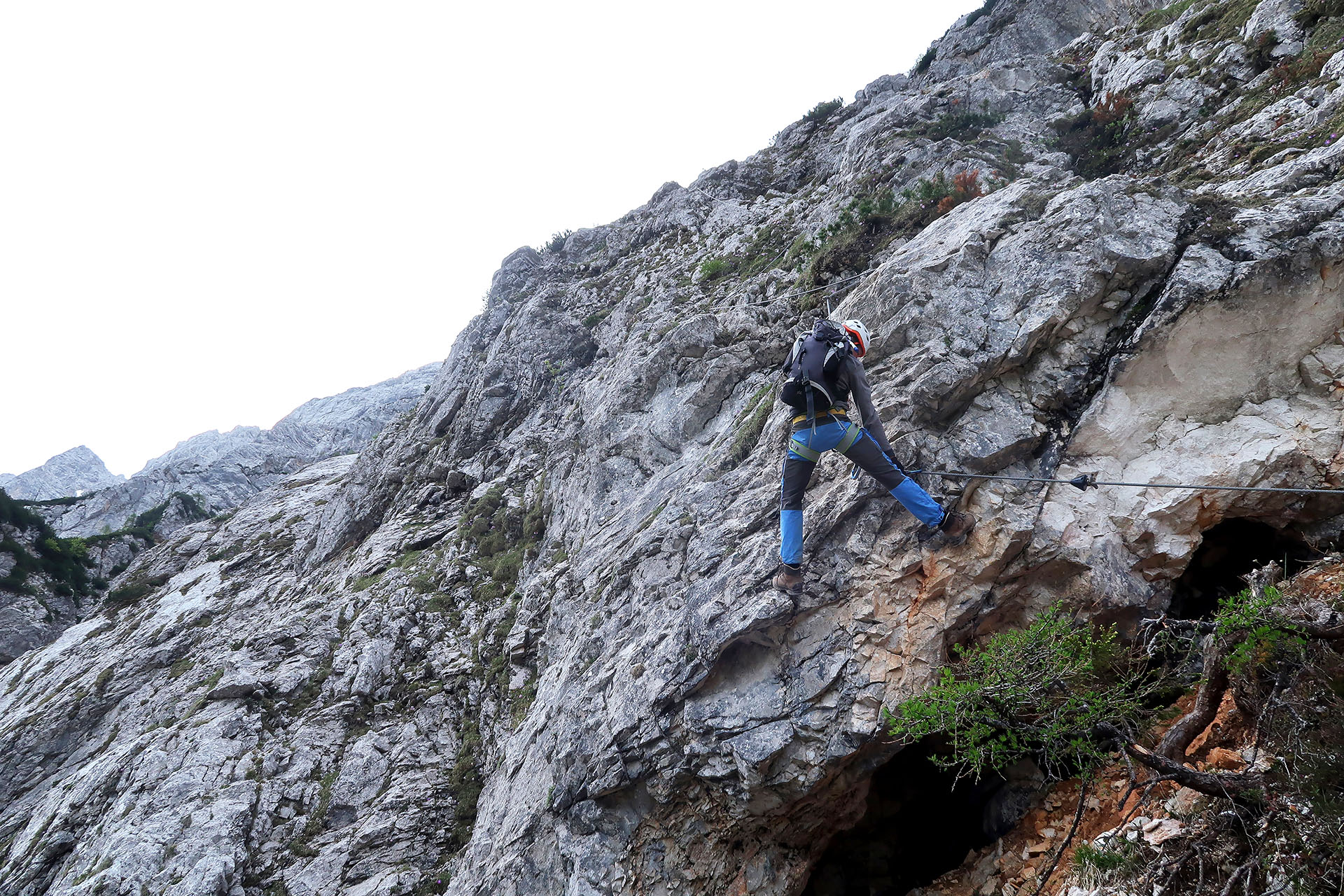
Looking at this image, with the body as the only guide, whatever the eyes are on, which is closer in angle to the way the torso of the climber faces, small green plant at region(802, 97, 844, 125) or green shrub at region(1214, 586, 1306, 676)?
the small green plant

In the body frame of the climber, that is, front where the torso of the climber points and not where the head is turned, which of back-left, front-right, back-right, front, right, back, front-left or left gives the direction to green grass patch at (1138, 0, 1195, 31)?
front

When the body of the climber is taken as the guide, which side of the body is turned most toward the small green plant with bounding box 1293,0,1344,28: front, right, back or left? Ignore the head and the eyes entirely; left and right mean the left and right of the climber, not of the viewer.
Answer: front

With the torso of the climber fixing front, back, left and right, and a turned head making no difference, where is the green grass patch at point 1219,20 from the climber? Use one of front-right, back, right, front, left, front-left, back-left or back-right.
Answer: front

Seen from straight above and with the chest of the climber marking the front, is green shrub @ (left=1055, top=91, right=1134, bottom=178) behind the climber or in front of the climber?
in front

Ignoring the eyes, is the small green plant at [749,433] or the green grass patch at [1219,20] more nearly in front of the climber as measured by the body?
the green grass patch

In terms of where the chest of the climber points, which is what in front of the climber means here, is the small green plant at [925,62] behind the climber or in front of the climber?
in front

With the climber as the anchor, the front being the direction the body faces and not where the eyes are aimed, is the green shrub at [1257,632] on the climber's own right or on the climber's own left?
on the climber's own right

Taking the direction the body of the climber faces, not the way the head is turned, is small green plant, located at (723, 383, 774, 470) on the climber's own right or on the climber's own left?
on the climber's own left

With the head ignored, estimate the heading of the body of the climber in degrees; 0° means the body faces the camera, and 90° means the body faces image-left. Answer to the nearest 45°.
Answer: approximately 225°

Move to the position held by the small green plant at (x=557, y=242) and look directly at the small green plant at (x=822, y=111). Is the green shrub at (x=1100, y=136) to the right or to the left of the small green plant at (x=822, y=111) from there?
right

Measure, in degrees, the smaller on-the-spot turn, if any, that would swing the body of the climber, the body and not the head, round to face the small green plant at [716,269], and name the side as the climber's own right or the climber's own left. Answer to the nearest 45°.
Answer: approximately 45° to the climber's own left
